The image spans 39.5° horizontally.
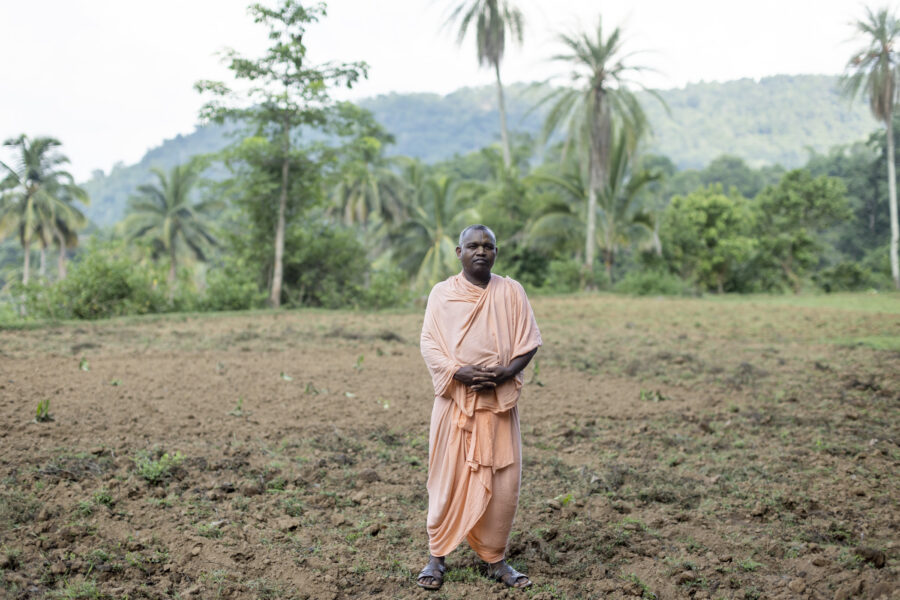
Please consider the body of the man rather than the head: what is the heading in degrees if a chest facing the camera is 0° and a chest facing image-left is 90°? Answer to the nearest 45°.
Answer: approximately 0°

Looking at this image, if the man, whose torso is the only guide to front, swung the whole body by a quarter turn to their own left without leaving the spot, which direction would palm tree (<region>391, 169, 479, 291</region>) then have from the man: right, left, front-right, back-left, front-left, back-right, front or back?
left

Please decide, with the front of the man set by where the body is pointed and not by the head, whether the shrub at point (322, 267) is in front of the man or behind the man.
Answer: behind

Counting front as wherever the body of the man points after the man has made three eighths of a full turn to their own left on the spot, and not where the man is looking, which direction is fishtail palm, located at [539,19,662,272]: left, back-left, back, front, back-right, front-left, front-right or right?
front-left

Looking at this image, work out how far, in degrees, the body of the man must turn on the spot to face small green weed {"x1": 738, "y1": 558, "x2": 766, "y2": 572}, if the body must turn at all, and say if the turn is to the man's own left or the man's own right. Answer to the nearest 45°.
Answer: approximately 90° to the man's own left

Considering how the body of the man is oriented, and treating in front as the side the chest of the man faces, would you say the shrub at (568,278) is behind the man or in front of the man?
behind

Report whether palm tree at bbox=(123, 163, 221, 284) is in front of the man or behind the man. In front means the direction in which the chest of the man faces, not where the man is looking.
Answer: behind

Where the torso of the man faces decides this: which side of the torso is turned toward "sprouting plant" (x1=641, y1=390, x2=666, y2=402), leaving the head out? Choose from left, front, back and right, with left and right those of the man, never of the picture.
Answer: back

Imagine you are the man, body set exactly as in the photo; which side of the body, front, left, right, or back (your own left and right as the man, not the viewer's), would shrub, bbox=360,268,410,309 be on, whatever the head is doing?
back
